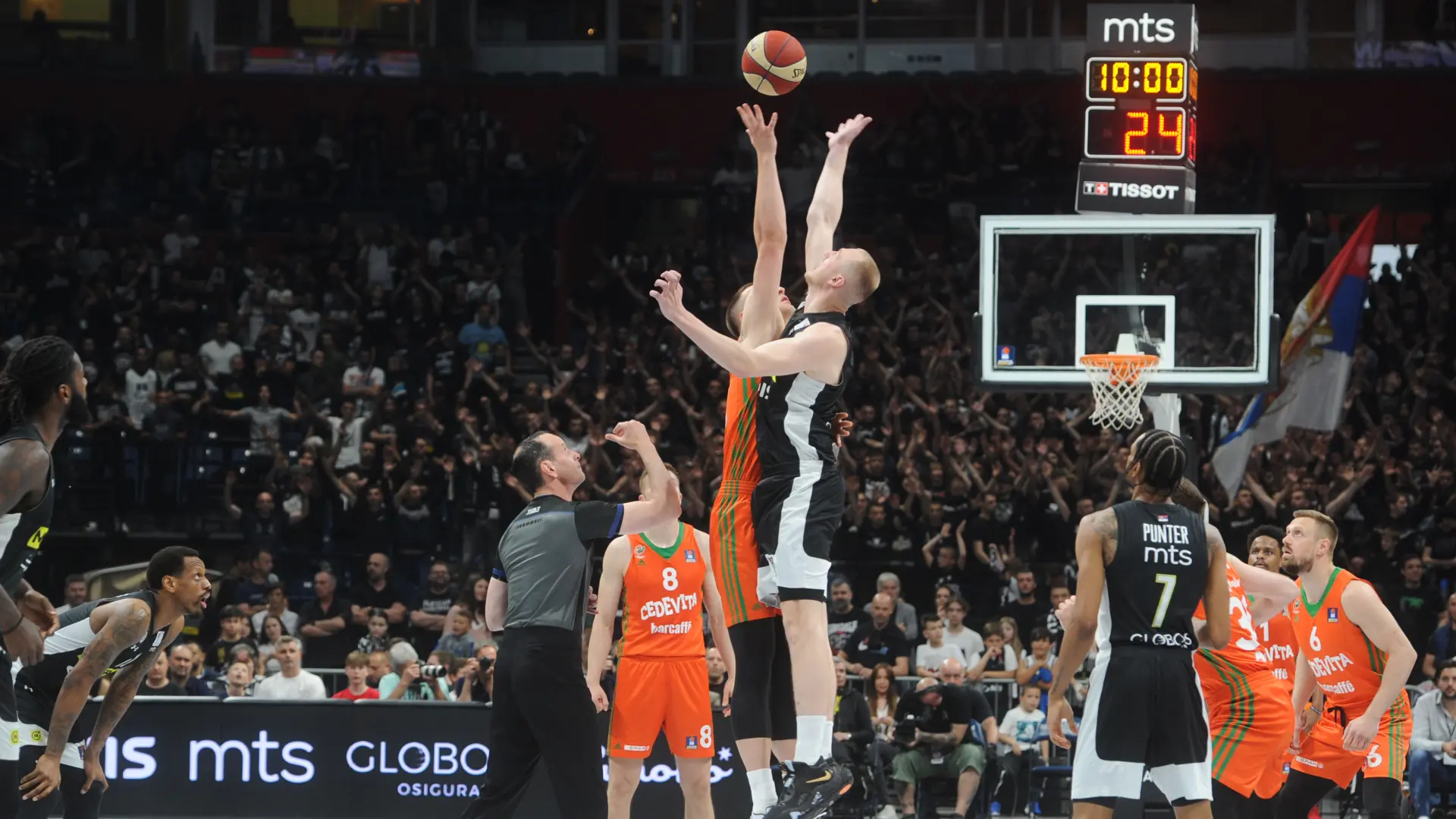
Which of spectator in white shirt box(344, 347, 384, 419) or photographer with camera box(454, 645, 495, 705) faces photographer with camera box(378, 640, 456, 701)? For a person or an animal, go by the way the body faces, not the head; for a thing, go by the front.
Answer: the spectator in white shirt

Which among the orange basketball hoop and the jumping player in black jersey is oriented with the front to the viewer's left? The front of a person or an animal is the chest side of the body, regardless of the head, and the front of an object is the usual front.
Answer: the jumping player in black jersey

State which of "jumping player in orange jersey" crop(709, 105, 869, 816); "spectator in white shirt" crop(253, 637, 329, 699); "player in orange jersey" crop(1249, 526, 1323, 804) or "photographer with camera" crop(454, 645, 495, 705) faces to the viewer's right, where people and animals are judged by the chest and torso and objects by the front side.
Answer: "jumping player in orange jersey" crop(709, 105, 869, 816)

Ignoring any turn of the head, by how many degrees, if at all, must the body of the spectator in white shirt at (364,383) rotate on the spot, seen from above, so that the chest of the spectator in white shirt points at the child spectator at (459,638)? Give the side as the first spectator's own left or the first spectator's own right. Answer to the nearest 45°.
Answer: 0° — they already face them

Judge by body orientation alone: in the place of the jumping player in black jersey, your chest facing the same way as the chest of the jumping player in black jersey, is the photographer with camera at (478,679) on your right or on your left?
on your right

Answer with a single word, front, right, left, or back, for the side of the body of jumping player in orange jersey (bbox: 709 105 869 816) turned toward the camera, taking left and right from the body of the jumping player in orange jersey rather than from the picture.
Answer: right

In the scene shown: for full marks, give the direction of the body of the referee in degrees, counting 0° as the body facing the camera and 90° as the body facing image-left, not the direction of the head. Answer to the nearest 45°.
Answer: approximately 225°

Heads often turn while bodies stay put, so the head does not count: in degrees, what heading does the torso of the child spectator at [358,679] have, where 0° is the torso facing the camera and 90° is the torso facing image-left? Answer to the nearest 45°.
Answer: approximately 0°

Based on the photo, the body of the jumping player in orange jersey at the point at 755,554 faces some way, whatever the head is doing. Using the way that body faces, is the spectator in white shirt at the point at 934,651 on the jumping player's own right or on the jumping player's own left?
on the jumping player's own left

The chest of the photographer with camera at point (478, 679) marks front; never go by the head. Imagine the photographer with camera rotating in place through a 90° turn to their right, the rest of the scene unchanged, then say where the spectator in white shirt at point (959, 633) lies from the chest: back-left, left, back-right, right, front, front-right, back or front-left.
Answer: back
